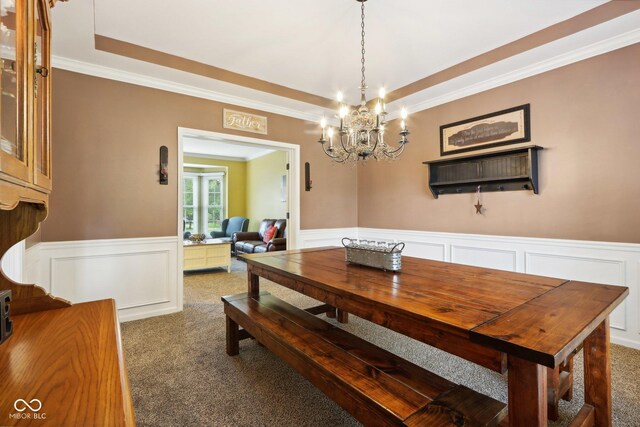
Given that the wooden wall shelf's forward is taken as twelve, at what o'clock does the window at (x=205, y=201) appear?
The window is roughly at 2 o'clock from the wooden wall shelf.

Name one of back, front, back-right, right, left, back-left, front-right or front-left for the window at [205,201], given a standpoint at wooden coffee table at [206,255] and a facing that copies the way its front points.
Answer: back

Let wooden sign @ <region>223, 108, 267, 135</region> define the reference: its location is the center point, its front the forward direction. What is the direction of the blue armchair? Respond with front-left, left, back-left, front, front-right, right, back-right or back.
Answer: back-left

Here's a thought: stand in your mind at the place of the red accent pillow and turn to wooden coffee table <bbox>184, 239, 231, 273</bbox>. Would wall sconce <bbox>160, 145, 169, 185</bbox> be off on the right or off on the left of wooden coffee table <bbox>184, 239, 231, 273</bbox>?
left

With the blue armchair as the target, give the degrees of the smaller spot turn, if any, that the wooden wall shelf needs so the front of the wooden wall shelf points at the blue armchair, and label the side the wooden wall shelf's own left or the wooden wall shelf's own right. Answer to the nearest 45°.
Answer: approximately 45° to the wooden wall shelf's own right

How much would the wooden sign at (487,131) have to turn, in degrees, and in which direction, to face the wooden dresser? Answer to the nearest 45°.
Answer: approximately 45° to its left

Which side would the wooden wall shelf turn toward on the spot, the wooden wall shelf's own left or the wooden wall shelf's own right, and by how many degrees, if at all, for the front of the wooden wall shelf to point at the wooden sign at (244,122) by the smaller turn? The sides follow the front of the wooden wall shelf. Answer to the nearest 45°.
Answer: approximately 45° to the wooden wall shelf's own right

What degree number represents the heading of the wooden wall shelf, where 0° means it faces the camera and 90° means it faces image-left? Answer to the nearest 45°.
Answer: approximately 45°

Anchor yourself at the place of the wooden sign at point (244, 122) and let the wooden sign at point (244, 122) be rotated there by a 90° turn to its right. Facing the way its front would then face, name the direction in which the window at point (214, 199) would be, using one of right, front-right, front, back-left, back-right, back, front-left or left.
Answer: back-right

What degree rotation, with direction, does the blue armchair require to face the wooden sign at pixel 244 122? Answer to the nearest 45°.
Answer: approximately 45° to its left

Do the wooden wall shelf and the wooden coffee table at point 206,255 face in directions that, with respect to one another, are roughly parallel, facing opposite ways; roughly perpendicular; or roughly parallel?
roughly perpendicular

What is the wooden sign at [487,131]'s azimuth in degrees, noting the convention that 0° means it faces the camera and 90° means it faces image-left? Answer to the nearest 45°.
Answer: approximately 45°

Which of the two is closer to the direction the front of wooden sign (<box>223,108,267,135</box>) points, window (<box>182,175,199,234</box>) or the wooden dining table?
the wooden dining table

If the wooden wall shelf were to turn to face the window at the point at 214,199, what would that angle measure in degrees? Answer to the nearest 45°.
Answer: approximately 45° to its right

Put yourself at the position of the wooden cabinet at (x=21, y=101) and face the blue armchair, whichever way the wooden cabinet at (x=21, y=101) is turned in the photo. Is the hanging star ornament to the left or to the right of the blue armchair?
right

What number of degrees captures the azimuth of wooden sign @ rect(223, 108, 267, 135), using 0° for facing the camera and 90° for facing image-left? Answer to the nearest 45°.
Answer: approximately 315°
